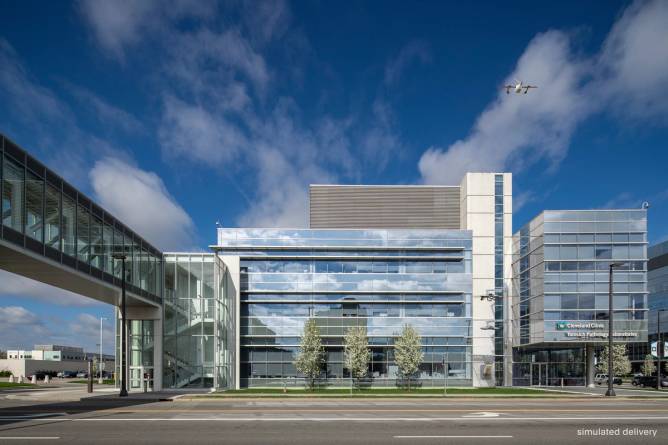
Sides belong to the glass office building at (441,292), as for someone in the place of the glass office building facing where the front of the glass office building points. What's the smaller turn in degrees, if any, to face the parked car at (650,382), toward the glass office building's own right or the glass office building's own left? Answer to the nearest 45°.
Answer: approximately 90° to the glass office building's own left

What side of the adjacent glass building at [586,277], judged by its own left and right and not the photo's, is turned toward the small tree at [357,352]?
right

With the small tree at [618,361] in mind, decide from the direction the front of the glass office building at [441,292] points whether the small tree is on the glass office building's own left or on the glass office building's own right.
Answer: on the glass office building's own left

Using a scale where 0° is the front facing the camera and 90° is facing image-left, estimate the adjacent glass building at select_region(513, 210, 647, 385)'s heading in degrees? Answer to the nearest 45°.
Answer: approximately 0°

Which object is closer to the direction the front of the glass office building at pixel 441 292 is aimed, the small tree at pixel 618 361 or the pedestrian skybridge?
the pedestrian skybridge

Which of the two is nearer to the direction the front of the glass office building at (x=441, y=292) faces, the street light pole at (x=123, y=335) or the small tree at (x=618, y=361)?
the street light pole
